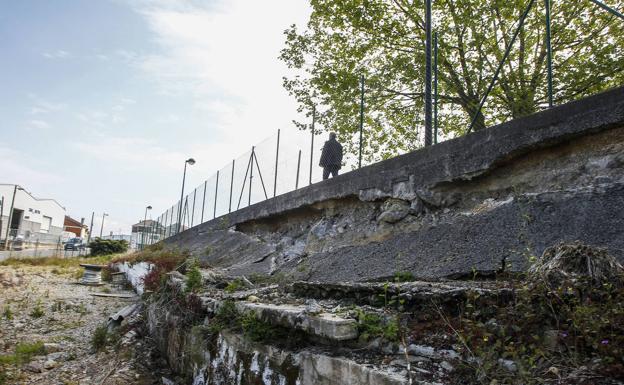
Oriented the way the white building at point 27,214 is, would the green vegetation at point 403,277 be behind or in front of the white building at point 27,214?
in front

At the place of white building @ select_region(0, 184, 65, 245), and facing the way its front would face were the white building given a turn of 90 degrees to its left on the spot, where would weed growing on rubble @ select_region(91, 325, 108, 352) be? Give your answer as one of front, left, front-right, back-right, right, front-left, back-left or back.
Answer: back-right

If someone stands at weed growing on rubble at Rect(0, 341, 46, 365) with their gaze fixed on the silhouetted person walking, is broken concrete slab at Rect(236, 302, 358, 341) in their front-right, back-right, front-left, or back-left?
front-right

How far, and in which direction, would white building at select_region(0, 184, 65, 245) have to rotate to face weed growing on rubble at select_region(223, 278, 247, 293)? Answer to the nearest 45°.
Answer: approximately 45° to its right

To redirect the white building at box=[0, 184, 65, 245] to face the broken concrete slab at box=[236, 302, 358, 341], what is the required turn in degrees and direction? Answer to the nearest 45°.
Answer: approximately 45° to its right

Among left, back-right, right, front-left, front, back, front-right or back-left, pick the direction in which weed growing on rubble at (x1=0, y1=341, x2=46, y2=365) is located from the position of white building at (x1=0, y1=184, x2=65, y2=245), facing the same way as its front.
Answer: front-right

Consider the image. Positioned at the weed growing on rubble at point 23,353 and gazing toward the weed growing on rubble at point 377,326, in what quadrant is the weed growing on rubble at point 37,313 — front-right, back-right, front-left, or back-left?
back-left

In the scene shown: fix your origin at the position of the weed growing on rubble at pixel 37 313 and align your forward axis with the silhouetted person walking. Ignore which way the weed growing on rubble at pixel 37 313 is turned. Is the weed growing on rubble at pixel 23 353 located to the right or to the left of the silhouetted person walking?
right

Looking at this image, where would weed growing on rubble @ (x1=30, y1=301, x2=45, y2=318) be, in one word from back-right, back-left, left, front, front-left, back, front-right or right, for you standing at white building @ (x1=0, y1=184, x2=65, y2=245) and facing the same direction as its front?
front-right

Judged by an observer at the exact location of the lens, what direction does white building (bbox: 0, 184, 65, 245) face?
facing the viewer and to the right of the viewer

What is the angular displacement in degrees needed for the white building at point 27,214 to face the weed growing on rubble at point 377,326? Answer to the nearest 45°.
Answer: approximately 45° to its right

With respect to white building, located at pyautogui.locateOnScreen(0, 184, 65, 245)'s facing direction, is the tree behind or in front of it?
in front
